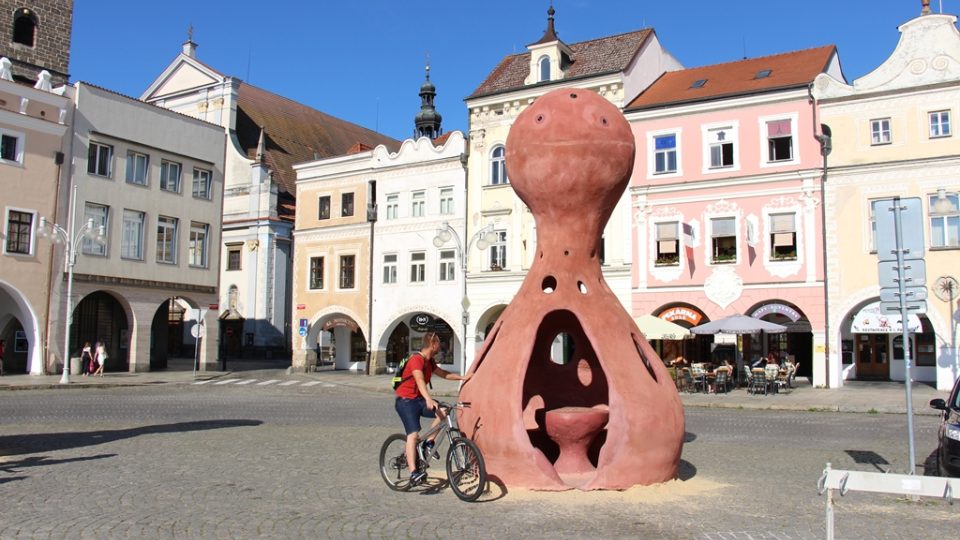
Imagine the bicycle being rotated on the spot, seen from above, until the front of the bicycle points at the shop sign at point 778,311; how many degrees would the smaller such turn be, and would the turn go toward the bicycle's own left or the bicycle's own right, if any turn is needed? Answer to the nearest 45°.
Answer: approximately 90° to the bicycle's own left

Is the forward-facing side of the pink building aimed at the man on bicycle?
yes

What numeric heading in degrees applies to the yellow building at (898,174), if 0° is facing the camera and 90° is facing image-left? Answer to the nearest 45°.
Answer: approximately 0°

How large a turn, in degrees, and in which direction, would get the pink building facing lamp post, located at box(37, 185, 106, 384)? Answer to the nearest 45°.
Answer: approximately 90° to its right

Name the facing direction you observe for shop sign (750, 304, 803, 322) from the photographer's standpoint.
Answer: facing the viewer

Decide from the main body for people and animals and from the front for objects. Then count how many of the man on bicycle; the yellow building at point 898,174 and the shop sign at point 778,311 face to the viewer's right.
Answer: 1

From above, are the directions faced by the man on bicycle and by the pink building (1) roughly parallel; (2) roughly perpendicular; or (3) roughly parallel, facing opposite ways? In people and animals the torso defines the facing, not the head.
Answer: roughly perpendicular

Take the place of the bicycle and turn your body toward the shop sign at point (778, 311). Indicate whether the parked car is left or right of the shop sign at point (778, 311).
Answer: right

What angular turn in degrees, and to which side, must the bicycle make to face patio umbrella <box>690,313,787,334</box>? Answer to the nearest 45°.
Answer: approximately 90° to its left

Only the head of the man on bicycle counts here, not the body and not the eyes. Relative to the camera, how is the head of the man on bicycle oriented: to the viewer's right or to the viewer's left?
to the viewer's right

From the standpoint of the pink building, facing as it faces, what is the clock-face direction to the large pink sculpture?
The large pink sculpture is roughly at 12 o'clock from the pink building.

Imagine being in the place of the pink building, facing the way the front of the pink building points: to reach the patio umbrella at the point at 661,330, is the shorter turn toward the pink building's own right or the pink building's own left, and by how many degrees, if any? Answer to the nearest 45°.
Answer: approximately 45° to the pink building's own right

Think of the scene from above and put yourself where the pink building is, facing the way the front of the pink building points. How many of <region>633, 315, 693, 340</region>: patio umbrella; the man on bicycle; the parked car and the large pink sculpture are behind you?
0

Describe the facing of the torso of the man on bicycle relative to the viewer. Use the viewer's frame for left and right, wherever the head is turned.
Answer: facing to the right of the viewer

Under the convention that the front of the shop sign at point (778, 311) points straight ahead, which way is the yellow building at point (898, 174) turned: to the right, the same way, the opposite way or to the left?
the same way

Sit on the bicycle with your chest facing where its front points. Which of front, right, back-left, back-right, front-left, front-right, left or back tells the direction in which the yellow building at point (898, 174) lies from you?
left

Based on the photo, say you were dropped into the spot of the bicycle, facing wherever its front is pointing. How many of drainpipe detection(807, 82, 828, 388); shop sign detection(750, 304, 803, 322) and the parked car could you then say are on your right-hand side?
0

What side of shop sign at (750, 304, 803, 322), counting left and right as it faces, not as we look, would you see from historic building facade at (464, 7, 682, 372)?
right

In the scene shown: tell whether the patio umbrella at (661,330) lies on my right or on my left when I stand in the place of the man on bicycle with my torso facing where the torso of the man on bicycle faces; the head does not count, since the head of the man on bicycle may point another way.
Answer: on my left
